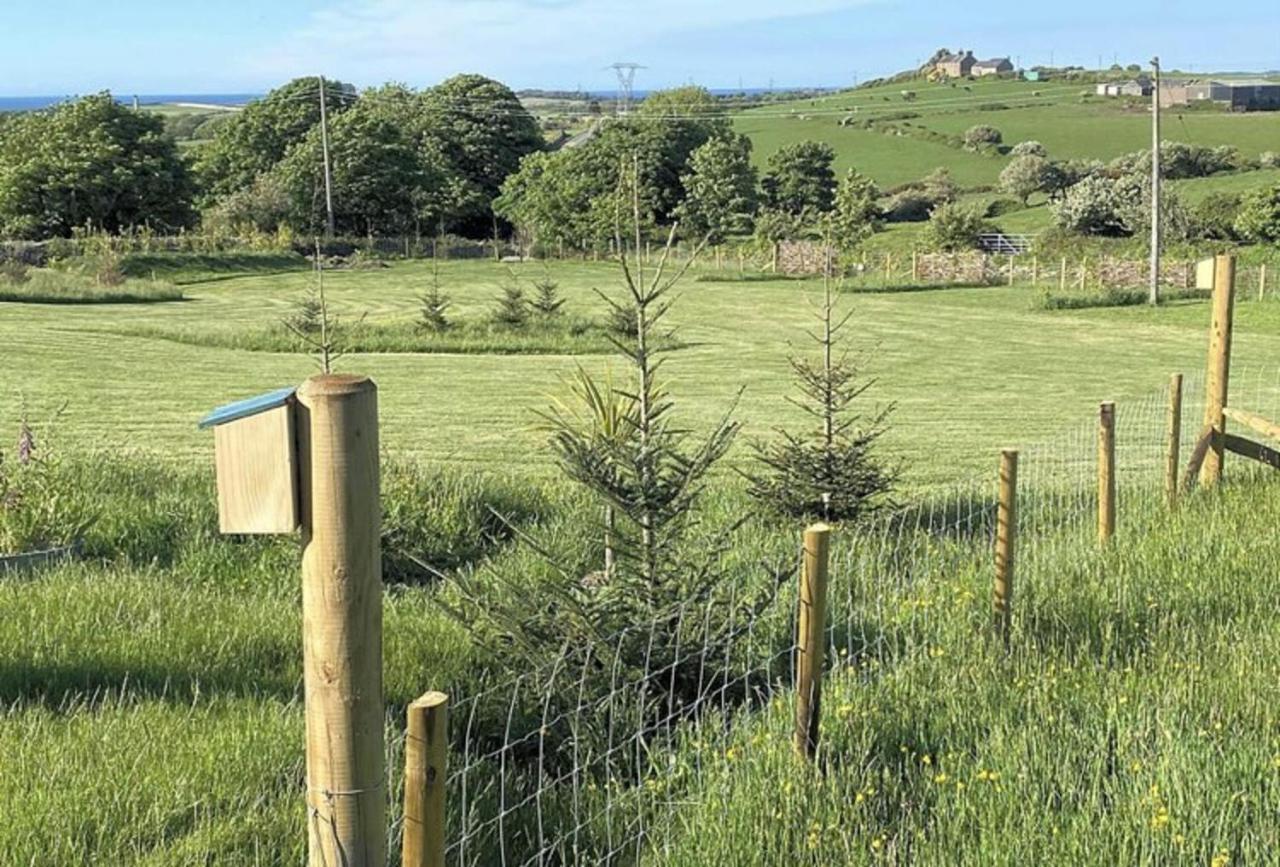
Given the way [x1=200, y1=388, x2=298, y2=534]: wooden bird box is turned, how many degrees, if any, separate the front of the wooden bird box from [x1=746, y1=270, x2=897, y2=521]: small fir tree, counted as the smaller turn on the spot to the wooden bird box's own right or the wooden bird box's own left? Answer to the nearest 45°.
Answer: approximately 135° to the wooden bird box's own right

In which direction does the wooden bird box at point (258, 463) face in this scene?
to the viewer's left

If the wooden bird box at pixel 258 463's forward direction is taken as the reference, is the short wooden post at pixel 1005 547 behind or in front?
behind

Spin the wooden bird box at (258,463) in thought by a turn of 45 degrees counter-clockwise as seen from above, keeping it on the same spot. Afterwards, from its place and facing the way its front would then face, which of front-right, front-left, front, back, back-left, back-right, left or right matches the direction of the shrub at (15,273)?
back-right

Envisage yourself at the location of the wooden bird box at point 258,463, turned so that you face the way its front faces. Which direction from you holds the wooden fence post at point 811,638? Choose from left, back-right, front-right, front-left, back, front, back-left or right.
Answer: back-right
